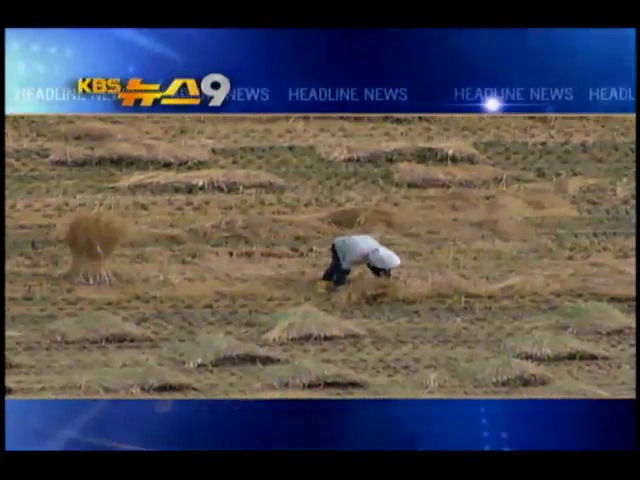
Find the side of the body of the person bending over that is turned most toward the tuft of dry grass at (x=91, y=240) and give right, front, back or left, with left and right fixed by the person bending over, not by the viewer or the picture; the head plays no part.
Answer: back

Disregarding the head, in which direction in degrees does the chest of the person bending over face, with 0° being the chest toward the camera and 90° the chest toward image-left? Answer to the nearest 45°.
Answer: approximately 270°

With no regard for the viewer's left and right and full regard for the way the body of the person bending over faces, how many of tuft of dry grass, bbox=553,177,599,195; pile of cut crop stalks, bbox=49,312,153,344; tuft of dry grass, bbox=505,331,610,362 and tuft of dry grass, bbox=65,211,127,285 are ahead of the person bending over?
2

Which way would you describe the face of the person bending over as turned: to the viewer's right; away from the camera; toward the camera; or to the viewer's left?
to the viewer's right

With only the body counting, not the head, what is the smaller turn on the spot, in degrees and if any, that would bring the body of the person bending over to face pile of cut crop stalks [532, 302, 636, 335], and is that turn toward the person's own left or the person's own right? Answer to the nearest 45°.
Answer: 0° — they already face it

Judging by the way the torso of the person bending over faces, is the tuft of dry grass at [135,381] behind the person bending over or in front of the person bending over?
behind

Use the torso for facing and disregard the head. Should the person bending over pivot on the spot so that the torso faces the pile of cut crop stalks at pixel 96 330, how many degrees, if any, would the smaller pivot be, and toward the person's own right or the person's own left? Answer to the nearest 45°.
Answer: approximately 180°

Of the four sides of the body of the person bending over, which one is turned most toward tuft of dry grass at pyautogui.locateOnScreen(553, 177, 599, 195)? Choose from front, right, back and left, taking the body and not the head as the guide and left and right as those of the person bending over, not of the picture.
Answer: front

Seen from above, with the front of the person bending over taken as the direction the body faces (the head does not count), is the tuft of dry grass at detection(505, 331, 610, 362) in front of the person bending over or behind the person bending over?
in front
